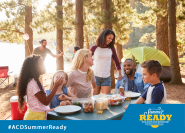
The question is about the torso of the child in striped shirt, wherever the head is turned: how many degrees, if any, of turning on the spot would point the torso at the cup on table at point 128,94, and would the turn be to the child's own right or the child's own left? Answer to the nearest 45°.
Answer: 0° — they already face it

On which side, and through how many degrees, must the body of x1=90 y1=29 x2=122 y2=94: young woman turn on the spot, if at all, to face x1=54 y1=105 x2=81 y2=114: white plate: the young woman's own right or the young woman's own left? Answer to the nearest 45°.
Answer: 0° — they already face it

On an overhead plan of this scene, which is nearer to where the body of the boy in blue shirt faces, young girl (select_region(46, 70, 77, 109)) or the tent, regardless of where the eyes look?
the young girl

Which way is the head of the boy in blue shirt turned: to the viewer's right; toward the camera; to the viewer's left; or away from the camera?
to the viewer's left

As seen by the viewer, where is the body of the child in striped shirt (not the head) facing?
to the viewer's right

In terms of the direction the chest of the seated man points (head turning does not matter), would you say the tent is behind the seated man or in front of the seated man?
behind

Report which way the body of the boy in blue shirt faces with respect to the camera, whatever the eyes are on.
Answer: to the viewer's left

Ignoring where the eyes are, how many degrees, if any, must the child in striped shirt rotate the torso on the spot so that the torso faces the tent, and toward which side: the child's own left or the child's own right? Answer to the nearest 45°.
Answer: approximately 45° to the child's own left
